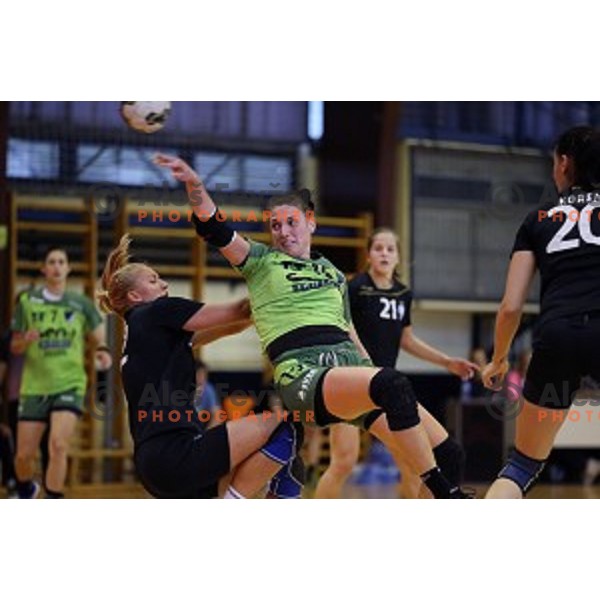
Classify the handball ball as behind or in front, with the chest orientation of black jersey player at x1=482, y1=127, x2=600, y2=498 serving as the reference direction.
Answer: in front

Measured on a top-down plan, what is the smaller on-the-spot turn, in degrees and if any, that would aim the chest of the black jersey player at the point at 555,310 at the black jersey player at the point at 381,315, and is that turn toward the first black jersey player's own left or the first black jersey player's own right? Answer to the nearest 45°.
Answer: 0° — they already face them

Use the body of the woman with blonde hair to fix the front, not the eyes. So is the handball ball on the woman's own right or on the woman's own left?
on the woman's own left

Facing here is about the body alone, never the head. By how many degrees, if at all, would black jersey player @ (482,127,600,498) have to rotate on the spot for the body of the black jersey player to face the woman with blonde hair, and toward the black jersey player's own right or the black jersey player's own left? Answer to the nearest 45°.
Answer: approximately 45° to the black jersey player's own left

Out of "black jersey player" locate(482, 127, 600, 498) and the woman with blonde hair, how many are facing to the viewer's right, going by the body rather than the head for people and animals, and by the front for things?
1

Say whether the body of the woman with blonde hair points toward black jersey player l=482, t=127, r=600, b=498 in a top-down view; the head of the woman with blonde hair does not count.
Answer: yes

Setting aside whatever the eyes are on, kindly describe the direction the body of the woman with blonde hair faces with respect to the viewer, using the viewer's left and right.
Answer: facing to the right of the viewer

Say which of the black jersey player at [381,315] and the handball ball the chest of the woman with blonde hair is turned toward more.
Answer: the black jersey player
